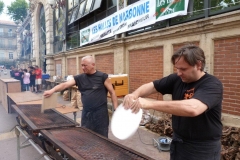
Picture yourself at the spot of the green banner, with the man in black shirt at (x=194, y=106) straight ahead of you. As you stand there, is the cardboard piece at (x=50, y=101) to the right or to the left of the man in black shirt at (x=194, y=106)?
right

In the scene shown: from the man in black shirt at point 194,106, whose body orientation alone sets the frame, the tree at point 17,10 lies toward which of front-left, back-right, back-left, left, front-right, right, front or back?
right

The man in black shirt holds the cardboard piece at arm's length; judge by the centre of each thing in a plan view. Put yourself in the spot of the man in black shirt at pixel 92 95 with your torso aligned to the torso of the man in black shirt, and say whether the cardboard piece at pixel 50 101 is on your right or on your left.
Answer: on your right

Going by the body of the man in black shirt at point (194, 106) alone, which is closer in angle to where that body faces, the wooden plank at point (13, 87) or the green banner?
the wooden plank

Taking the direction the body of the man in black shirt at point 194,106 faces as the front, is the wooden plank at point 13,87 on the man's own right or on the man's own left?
on the man's own right

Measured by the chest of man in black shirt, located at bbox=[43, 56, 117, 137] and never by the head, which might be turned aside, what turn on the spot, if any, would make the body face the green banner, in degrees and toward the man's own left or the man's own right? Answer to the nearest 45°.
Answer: approximately 180°

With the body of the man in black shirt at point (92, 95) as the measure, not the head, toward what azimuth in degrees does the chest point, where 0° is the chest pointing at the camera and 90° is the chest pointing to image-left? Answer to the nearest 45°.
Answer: approximately 45°

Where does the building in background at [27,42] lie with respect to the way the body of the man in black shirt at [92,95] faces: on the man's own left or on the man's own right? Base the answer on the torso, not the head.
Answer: on the man's own right

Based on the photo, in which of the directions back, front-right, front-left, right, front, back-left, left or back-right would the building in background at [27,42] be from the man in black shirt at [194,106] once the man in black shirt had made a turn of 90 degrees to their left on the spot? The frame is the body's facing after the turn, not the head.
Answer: back

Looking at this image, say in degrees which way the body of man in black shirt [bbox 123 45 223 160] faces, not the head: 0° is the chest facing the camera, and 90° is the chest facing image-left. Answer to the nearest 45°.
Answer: approximately 45°

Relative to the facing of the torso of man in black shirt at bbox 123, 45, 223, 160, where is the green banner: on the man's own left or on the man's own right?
on the man's own right
